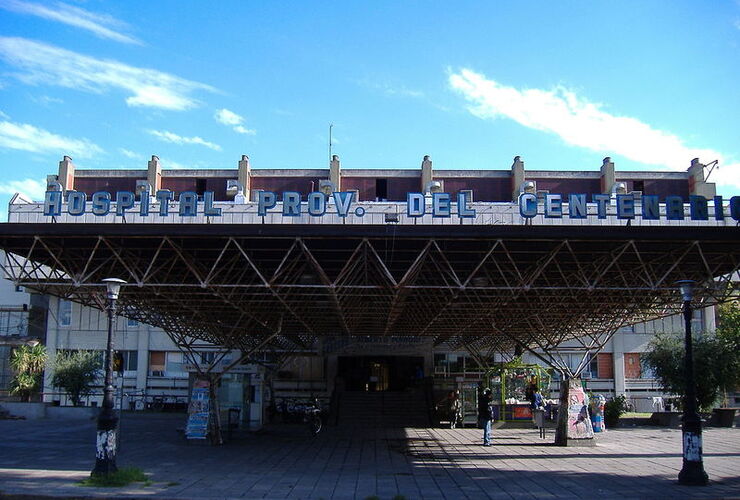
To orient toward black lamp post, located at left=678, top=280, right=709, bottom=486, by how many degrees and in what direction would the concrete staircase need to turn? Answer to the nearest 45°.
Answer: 0° — it already faces it

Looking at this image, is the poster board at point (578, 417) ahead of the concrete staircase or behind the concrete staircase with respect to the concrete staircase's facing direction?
ahead

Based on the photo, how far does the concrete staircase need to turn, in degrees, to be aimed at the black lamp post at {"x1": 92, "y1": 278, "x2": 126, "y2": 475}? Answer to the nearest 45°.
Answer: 0° — it already faces it

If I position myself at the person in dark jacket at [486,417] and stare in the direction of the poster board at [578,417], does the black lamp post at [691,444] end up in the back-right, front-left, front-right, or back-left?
front-right

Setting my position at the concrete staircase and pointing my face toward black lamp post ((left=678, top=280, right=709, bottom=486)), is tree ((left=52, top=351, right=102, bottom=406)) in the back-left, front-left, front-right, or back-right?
back-right

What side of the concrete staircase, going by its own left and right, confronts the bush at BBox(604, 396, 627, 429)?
left

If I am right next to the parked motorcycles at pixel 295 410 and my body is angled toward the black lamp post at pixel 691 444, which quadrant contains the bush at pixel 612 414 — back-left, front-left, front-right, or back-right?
front-left

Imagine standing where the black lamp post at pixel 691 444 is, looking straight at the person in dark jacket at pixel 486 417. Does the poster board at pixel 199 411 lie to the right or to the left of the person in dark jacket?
left

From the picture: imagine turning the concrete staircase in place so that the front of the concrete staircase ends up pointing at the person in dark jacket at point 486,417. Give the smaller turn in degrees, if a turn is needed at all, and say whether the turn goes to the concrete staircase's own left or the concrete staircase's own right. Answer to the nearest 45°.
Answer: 0° — it already faces them

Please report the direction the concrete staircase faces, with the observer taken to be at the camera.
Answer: facing the viewer

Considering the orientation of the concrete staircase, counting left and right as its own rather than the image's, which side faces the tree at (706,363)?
left

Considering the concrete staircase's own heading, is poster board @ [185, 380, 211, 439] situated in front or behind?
in front

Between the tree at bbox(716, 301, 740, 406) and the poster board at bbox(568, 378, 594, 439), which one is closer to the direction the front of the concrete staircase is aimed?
the poster board

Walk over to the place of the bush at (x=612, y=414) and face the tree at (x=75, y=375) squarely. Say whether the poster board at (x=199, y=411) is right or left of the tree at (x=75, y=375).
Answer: left

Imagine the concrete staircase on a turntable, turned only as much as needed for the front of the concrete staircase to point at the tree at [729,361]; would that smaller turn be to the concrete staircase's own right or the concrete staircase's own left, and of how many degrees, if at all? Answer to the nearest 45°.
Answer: approximately 90° to the concrete staircase's own left
